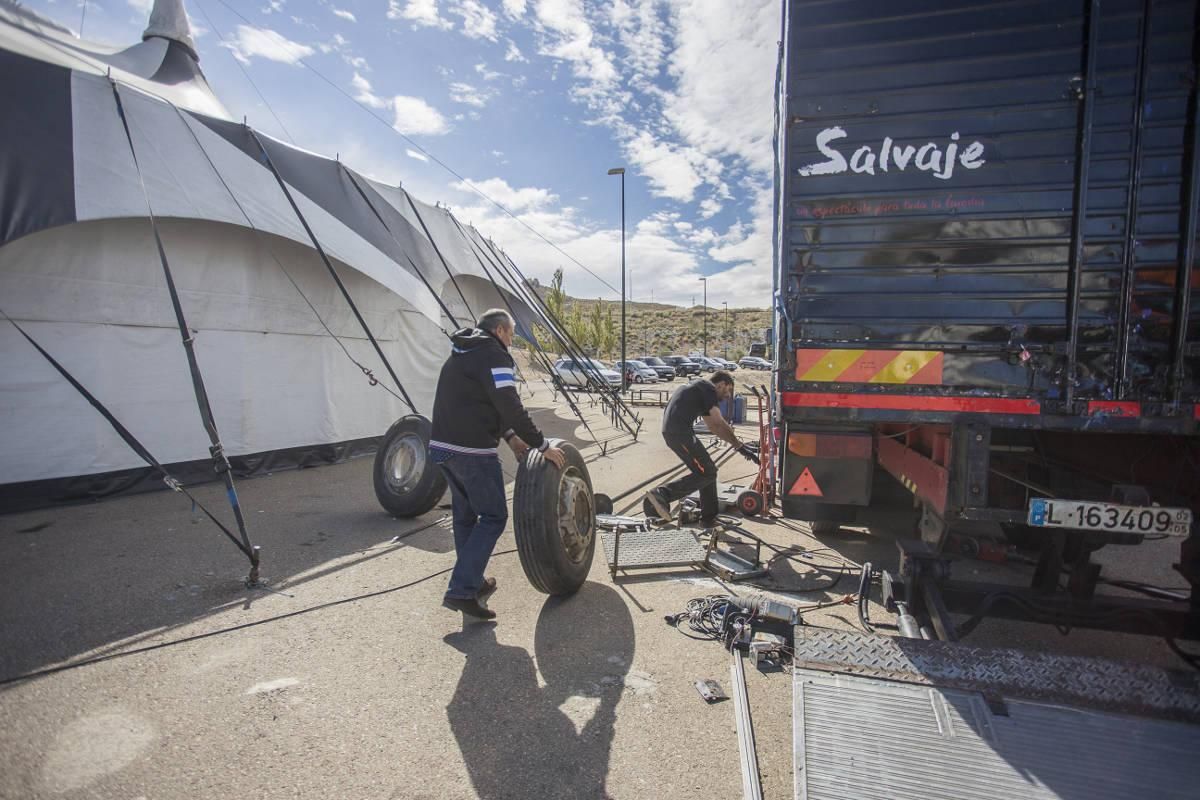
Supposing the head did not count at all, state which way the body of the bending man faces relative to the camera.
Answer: to the viewer's right

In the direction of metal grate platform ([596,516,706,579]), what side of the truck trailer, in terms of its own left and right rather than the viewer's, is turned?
left

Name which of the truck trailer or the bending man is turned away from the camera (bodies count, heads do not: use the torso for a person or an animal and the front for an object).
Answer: the truck trailer

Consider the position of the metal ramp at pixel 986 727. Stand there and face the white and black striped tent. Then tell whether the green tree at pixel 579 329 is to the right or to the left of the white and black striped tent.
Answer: right

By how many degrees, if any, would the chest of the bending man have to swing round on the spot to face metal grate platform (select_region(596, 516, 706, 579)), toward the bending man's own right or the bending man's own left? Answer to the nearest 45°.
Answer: approximately 90° to the bending man's own right

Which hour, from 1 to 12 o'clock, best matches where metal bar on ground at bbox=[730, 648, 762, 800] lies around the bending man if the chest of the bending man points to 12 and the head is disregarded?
The metal bar on ground is roughly at 3 o'clock from the bending man.

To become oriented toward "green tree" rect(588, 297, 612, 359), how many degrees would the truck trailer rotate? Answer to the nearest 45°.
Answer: approximately 45° to its left

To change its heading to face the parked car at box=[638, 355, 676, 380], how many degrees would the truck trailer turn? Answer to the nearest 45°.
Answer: approximately 45° to its left

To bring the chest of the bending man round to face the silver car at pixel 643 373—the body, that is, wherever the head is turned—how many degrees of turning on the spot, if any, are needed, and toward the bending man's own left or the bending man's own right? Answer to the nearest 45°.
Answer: approximately 90° to the bending man's own left

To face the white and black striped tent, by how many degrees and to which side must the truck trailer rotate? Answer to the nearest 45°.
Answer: approximately 90° to its left

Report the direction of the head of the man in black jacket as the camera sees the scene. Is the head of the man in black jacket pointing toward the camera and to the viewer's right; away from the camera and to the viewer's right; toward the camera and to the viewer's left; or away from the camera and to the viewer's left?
away from the camera and to the viewer's right

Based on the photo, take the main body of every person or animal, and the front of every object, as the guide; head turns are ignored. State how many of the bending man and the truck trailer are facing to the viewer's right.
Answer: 1

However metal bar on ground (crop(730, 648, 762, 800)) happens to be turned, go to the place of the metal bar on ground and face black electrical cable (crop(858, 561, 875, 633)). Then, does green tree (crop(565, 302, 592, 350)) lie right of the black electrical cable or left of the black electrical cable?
left

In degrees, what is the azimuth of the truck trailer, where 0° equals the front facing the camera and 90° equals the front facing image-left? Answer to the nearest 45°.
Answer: approximately 180°

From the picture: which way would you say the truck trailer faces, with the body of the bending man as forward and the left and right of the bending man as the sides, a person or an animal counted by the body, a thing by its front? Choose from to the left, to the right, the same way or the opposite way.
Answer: to the left
